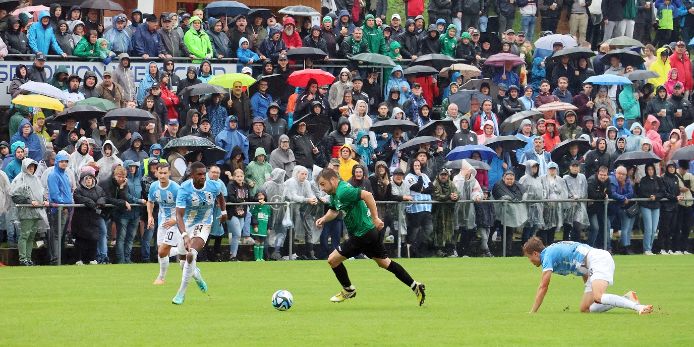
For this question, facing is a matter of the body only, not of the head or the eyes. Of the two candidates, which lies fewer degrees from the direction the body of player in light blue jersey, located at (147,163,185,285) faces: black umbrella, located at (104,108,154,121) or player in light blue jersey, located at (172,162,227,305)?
the player in light blue jersey

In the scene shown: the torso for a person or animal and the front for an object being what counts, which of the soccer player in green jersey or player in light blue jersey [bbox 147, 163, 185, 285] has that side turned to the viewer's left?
the soccer player in green jersey

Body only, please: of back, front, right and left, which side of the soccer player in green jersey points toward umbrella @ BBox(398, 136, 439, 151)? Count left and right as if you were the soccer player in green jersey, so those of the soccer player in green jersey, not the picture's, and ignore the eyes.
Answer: right

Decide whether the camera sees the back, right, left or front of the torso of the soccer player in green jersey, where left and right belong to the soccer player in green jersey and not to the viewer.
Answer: left

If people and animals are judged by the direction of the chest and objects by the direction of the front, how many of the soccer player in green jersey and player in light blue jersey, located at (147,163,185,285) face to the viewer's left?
1

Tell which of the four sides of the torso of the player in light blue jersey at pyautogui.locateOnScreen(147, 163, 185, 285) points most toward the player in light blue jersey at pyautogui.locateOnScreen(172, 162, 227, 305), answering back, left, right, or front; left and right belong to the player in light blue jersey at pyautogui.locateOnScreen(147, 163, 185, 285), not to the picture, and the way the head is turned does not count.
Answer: front

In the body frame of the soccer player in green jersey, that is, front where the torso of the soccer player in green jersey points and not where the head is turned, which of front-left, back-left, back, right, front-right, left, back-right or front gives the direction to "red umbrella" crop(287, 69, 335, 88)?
right
